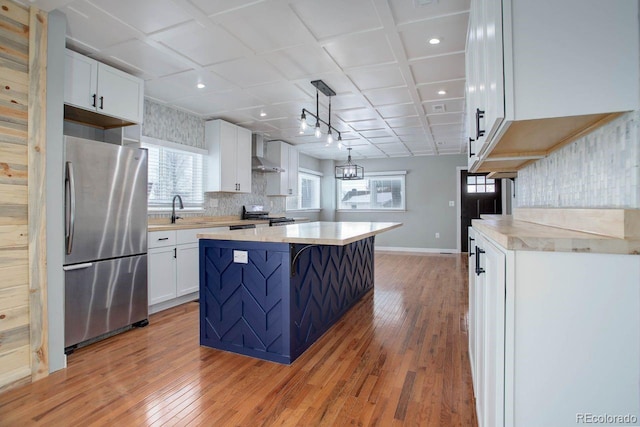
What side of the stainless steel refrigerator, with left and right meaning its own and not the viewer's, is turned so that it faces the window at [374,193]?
left

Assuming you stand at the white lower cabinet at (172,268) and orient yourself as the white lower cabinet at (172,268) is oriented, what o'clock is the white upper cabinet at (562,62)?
The white upper cabinet is roughly at 1 o'clock from the white lower cabinet.

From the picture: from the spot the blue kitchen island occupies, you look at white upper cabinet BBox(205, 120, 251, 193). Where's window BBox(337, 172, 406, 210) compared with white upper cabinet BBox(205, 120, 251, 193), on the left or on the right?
right

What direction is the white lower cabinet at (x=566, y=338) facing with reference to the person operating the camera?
facing to the left of the viewer

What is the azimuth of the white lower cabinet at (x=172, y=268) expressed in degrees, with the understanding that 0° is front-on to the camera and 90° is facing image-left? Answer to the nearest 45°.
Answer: approximately 315°

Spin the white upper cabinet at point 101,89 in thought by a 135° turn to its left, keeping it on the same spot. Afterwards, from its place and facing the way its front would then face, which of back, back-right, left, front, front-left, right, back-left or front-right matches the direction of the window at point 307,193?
front-right

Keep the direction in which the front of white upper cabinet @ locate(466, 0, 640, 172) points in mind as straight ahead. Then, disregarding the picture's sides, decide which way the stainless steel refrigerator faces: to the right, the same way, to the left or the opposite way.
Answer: the opposite way

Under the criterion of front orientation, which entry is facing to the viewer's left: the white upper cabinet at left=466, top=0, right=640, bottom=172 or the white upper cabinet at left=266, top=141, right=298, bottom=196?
the white upper cabinet at left=466, top=0, right=640, bottom=172

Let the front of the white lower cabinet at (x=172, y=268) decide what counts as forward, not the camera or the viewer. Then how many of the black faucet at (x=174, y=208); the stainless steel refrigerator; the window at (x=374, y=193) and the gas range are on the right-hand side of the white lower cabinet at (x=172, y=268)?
1

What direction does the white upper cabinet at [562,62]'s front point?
to the viewer's left

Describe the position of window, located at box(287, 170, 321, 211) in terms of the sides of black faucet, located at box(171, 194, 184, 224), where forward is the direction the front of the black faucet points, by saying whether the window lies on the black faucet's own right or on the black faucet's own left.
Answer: on the black faucet's own left

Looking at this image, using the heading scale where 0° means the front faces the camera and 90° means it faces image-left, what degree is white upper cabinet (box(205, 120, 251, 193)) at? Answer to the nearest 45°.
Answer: approximately 315°

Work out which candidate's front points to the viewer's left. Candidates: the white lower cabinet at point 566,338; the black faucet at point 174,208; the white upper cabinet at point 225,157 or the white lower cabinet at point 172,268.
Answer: the white lower cabinet at point 566,338

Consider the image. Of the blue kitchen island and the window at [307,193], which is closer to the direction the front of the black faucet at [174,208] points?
the blue kitchen island

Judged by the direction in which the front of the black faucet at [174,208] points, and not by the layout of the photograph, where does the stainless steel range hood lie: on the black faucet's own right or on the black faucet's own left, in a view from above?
on the black faucet's own left

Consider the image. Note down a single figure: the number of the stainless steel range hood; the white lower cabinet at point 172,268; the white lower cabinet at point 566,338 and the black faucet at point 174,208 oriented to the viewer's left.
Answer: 1
